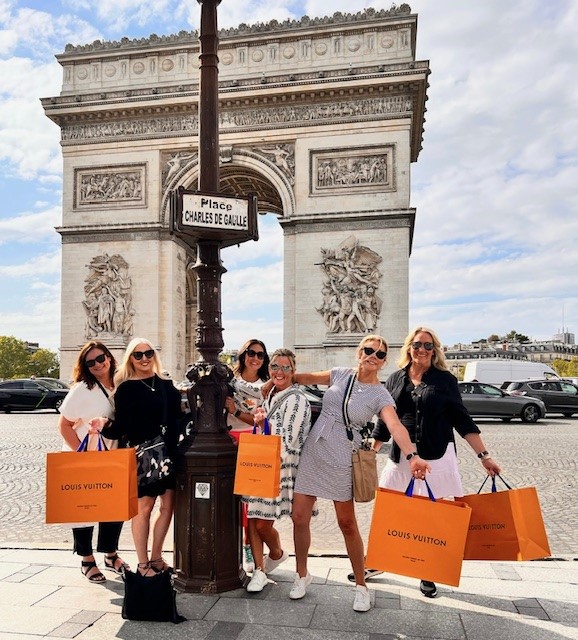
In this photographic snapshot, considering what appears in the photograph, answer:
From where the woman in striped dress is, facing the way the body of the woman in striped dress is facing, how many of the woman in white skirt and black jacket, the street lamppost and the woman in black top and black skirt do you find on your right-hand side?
2

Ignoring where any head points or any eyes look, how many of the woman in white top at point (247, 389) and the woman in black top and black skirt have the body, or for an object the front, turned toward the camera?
2

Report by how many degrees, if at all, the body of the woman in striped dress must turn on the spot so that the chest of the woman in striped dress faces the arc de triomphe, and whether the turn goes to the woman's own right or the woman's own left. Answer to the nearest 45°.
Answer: approximately 180°

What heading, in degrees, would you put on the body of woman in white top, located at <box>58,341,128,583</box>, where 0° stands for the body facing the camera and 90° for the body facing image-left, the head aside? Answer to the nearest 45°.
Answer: approximately 315°
